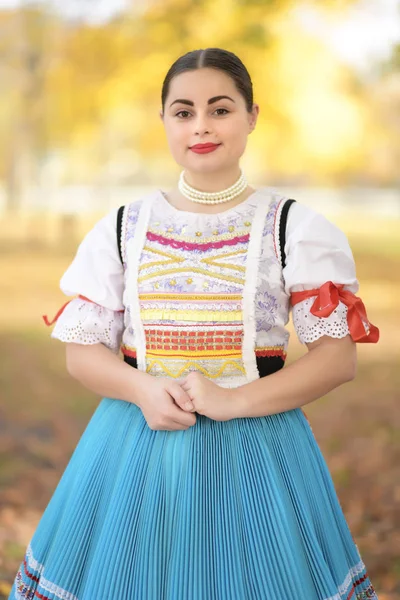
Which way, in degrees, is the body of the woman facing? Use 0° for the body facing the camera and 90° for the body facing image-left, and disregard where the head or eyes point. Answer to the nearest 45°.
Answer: approximately 0°

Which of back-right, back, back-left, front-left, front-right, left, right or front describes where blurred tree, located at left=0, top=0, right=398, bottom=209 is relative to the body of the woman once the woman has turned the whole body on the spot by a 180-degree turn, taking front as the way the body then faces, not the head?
front
